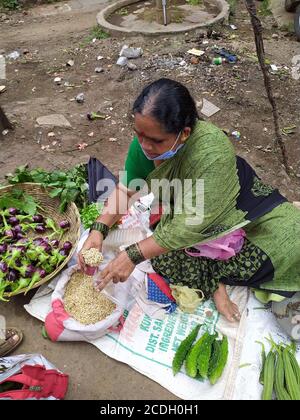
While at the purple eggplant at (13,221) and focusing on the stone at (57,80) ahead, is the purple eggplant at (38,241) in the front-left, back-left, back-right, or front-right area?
back-right

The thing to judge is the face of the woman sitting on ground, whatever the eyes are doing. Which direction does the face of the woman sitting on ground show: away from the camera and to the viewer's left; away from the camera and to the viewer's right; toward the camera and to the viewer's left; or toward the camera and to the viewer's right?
toward the camera and to the viewer's left

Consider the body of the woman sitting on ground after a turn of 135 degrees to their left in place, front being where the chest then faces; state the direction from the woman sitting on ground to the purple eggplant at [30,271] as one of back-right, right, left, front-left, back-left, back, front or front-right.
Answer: back

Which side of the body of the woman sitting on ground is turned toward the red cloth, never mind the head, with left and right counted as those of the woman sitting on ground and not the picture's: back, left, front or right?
front

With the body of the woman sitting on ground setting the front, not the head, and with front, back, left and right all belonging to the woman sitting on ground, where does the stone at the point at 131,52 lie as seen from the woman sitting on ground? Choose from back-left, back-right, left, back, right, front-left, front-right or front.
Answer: back-right

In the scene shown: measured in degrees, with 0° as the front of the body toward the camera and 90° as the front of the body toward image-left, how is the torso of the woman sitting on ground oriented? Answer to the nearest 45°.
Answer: approximately 45°

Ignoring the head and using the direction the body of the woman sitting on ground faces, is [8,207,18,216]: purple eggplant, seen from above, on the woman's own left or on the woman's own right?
on the woman's own right

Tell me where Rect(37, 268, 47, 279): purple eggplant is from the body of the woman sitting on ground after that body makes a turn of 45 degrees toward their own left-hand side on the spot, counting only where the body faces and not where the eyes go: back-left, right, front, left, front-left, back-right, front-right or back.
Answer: right

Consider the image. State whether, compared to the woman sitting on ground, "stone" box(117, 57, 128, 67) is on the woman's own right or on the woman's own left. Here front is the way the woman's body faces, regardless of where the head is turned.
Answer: on the woman's own right

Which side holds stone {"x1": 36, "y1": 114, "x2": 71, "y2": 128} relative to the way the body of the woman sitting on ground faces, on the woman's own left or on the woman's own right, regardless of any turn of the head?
on the woman's own right

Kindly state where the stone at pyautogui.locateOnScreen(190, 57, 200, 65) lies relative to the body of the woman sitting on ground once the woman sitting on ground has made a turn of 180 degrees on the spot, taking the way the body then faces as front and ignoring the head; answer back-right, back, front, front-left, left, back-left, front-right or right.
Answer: front-left

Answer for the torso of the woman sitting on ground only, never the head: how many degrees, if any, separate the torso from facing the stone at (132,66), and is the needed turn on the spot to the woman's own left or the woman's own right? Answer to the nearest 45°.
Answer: approximately 135° to the woman's own right

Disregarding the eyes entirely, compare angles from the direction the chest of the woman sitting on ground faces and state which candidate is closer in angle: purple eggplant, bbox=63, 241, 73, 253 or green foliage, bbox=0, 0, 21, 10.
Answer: the purple eggplant

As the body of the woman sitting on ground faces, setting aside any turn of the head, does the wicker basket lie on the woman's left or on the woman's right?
on the woman's right
